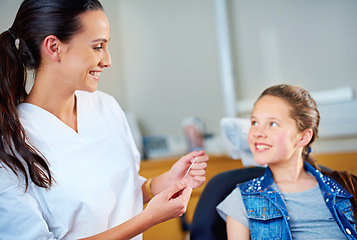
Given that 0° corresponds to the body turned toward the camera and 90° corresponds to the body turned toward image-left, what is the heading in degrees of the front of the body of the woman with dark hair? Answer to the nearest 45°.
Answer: approximately 315°

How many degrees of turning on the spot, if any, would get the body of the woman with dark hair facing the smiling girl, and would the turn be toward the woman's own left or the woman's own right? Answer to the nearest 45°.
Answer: approximately 45° to the woman's own left
